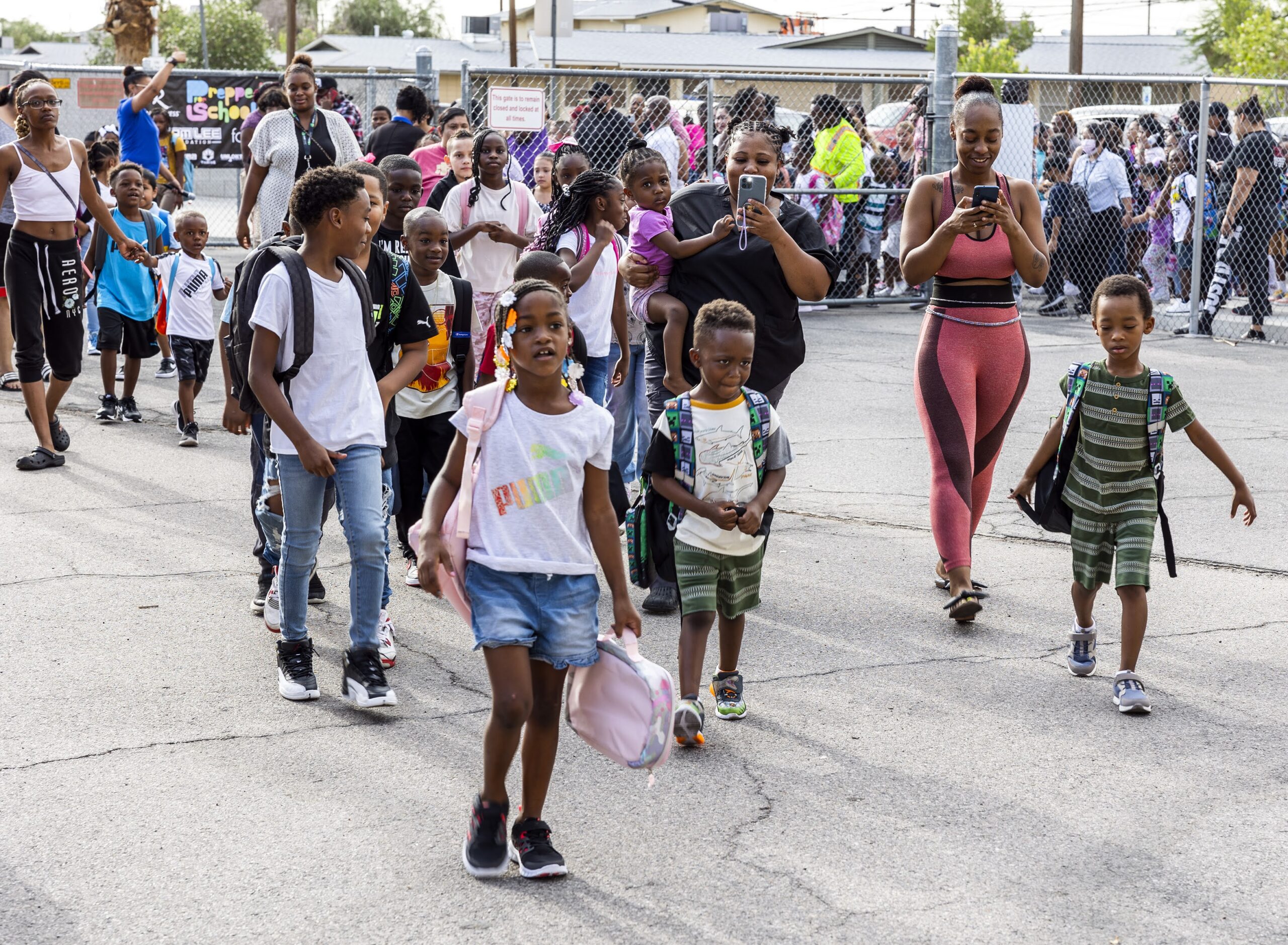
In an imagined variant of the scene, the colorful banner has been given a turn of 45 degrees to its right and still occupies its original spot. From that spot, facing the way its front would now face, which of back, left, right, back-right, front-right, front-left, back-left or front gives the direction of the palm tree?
back-right

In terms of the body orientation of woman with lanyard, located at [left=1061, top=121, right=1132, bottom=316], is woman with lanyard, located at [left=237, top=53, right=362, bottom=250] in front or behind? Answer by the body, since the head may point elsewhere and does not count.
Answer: in front

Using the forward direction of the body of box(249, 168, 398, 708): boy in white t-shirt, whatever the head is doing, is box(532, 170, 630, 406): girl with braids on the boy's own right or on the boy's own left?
on the boy's own left

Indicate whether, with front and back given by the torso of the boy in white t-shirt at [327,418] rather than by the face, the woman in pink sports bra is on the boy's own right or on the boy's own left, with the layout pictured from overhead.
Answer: on the boy's own left

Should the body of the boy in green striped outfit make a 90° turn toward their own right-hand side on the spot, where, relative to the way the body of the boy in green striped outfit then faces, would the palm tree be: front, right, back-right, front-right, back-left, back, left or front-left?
front-right

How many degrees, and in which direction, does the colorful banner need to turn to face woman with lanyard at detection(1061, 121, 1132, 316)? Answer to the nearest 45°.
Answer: approximately 45° to its left

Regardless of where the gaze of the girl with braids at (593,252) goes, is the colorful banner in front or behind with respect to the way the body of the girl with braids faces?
behind

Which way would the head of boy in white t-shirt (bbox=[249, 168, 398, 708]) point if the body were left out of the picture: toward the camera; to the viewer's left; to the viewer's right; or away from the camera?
to the viewer's right

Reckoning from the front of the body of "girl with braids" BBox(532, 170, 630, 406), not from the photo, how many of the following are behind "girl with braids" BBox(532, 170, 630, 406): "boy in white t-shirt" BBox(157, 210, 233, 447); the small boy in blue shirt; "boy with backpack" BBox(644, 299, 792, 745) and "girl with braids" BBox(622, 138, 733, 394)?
2
